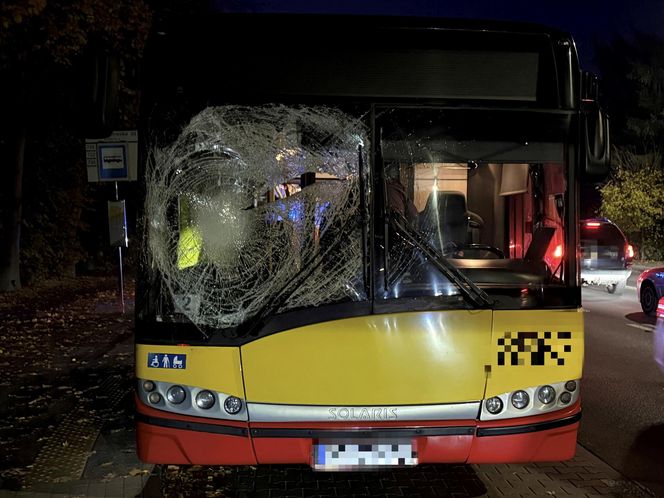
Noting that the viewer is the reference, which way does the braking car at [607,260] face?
facing away from the viewer

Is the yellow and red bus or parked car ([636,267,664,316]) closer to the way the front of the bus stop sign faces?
the yellow and red bus

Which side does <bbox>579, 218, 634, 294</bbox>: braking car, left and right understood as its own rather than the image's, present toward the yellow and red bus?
back

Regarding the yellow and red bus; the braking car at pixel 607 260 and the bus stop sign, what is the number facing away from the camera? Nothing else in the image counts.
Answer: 1

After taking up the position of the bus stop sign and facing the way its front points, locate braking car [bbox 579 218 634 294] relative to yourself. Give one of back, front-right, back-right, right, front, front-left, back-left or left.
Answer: left

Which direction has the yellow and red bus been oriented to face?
toward the camera

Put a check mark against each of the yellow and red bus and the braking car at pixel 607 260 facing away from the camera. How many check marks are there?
1

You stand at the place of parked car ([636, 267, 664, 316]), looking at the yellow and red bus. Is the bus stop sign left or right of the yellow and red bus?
right

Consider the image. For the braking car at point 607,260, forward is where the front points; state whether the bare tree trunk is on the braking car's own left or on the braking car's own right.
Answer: on the braking car's own left

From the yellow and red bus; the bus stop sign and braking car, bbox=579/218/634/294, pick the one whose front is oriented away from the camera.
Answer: the braking car

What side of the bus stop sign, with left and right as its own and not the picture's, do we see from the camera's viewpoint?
front

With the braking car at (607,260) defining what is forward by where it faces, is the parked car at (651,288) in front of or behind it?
behind

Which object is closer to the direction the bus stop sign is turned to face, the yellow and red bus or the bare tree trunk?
the yellow and red bus

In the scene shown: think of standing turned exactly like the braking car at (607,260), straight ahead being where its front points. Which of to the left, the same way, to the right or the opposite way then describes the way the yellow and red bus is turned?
the opposite way

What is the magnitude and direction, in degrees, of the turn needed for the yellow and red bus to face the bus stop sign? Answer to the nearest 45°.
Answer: approximately 135° to its right
